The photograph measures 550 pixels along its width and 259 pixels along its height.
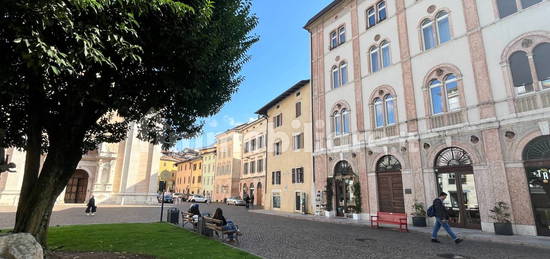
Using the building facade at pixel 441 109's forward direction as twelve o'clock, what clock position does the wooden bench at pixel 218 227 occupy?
The wooden bench is roughly at 12 o'clock from the building facade.

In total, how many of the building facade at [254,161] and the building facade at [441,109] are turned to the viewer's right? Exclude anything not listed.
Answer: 0

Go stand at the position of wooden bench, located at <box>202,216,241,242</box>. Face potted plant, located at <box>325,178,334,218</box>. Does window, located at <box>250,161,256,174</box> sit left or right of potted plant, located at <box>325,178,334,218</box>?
left

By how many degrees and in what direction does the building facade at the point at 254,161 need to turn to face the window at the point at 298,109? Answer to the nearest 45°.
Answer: approximately 45° to its left

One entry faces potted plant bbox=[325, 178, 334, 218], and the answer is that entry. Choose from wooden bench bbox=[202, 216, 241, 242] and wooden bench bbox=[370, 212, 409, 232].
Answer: wooden bench bbox=[202, 216, 241, 242]

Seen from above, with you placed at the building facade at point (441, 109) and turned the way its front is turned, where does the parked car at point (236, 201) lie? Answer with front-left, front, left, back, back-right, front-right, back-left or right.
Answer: right

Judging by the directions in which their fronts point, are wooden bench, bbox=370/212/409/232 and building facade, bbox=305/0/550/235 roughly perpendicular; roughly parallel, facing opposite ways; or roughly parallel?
roughly parallel

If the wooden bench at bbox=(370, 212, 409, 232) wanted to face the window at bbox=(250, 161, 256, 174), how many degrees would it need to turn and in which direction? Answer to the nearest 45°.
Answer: approximately 90° to its right

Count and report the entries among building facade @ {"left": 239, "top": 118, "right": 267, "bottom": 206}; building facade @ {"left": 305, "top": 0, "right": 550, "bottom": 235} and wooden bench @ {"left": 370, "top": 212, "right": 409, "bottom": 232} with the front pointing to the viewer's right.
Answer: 0

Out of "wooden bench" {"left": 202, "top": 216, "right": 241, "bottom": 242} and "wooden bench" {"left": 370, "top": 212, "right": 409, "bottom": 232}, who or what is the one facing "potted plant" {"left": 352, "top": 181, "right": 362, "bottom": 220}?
"wooden bench" {"left": 202, "top": 216, "right": 241, "bottom": 242}

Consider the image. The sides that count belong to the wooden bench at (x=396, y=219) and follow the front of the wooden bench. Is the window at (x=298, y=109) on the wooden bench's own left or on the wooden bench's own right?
on the wooden bench's own right

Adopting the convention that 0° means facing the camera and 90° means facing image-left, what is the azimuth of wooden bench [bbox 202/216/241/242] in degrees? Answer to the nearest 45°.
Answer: approximately 225°
